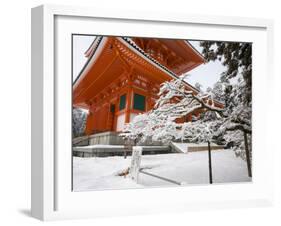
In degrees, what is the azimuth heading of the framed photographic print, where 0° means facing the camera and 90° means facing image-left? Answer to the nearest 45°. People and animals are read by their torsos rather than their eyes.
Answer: approximately 315°
